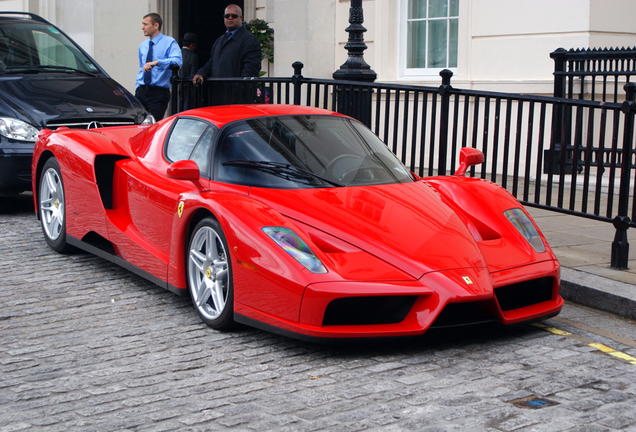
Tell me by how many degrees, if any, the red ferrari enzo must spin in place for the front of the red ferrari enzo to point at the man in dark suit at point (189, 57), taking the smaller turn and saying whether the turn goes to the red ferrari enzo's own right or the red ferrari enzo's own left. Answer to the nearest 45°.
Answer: approximately 135° to the red ferrari enzo's own left

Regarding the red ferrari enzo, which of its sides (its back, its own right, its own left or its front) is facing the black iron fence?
left

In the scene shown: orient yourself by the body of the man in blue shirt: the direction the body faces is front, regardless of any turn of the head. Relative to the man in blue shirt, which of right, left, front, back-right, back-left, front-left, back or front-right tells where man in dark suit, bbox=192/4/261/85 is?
left

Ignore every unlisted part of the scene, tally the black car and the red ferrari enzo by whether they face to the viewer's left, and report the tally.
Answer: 0

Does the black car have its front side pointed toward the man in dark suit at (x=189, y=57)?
no

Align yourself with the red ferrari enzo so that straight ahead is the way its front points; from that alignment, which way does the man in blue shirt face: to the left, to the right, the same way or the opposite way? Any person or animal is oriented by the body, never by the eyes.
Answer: to the right

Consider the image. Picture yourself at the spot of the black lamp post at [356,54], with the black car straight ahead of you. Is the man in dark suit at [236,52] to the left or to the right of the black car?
right

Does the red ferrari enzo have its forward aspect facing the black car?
no

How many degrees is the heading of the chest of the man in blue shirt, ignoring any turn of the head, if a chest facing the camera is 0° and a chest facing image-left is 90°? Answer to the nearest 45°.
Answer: approximately 45°

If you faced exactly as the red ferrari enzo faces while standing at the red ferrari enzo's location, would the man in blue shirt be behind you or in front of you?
behind

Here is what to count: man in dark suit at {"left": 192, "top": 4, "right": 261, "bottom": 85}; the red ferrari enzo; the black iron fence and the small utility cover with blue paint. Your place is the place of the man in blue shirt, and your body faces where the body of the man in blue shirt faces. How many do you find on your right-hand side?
0

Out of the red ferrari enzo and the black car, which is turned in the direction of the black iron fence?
the black car

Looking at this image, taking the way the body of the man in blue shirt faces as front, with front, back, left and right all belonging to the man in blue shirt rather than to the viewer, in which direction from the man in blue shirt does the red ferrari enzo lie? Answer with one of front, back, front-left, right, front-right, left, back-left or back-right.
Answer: front-left

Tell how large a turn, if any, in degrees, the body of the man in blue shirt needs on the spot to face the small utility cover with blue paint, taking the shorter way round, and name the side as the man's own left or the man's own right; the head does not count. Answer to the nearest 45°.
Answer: approximately 45° to the man's own left
